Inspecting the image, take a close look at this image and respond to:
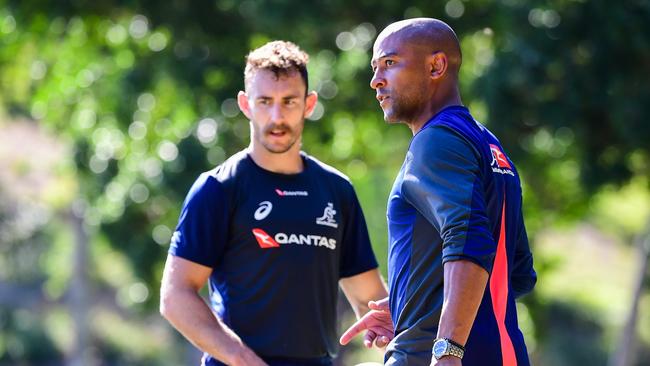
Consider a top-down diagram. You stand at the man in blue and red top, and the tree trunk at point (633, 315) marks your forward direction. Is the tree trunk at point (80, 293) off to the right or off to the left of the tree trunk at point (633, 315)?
left

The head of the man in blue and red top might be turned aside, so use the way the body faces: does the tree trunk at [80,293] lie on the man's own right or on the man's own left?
on the man's own right

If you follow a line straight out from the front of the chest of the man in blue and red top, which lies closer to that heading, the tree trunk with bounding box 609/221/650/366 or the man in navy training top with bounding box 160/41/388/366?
the man in navy training top

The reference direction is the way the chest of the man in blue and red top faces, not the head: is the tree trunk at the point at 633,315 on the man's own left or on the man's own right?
on the man's own right

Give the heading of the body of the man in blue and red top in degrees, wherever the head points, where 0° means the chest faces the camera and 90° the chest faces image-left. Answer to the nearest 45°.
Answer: approximately 90°

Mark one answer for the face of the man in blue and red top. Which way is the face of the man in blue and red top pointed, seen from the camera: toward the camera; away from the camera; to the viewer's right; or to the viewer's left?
to the viewer's left
